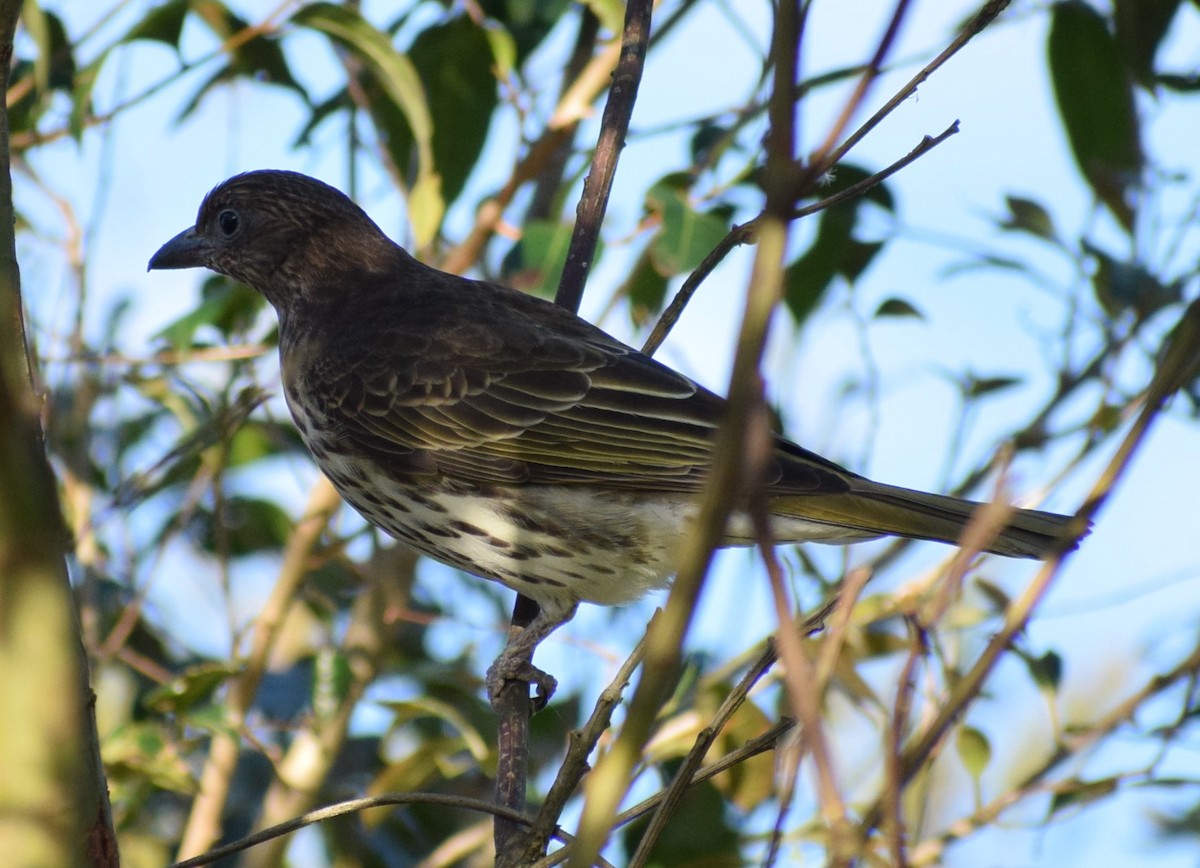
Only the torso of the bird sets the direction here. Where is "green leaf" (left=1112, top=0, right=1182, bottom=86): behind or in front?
behind

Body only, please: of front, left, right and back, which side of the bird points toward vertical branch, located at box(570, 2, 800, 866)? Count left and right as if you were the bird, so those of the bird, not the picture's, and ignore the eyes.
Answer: left

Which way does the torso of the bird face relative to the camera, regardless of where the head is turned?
to the viewer's left

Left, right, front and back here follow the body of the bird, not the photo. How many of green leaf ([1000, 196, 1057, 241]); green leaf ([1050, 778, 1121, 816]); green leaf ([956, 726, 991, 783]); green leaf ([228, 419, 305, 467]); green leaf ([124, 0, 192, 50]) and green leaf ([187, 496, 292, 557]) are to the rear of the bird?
3

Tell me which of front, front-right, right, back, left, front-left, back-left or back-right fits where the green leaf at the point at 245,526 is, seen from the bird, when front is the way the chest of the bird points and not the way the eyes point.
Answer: front-right

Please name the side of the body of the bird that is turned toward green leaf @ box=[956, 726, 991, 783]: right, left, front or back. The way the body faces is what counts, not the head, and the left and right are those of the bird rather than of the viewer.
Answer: back

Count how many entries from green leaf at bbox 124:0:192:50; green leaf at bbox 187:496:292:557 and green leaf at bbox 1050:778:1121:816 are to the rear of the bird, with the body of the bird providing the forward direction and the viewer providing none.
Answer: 1
